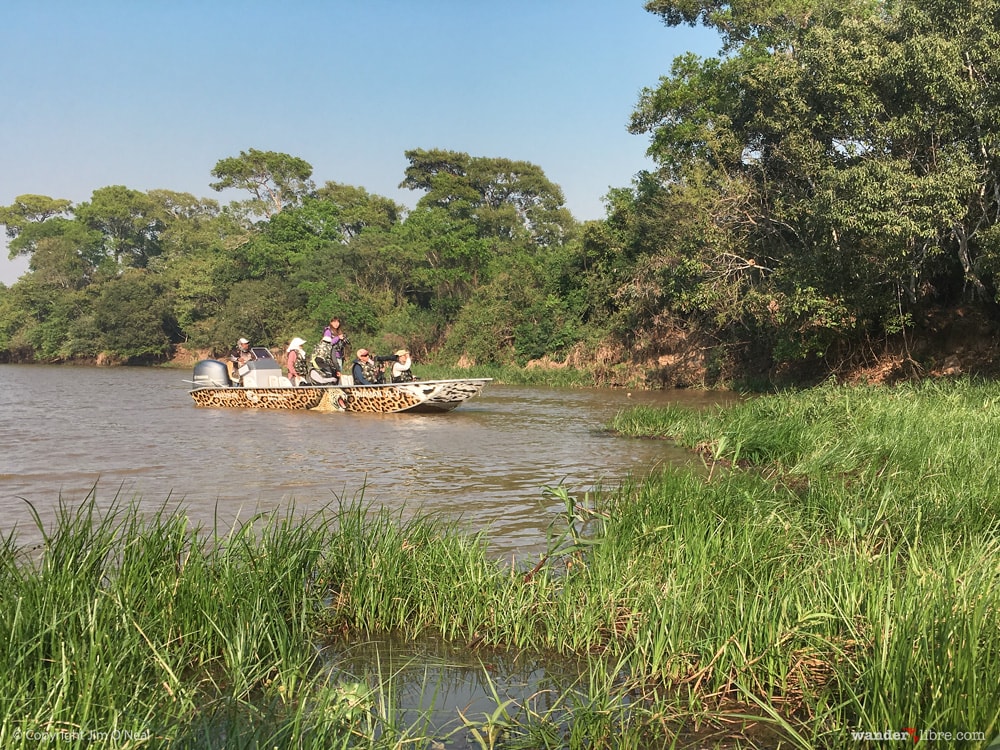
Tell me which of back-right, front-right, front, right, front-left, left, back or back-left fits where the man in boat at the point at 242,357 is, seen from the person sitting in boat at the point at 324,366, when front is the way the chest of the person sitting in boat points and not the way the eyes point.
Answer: back-left

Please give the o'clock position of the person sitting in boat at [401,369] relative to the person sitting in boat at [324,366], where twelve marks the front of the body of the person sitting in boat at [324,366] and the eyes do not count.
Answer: the person sitting in boat at [401,369] is roughly at 1 o'clock from the person sitting in boat at [324,366].

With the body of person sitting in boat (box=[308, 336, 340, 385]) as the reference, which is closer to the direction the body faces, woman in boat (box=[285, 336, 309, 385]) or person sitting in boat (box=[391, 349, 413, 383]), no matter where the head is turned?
the person sitting in boat

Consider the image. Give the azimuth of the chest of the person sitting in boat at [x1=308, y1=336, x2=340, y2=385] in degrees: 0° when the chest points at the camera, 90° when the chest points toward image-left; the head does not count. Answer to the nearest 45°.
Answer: approximately 270°

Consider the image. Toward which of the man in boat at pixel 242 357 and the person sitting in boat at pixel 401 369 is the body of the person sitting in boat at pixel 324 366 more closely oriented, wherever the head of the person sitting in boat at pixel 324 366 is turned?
the person sitting in boat

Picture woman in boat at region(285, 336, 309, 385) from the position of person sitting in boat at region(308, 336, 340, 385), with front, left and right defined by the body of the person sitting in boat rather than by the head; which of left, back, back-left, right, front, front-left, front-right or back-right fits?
back-left

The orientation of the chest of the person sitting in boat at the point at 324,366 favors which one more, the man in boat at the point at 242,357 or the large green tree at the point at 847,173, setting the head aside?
the large green tree

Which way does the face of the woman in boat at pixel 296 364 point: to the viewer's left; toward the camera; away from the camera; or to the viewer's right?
to the viewer's right

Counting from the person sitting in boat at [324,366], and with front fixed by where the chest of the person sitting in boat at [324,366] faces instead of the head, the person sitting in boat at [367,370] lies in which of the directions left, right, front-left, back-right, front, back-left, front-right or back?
front-right
